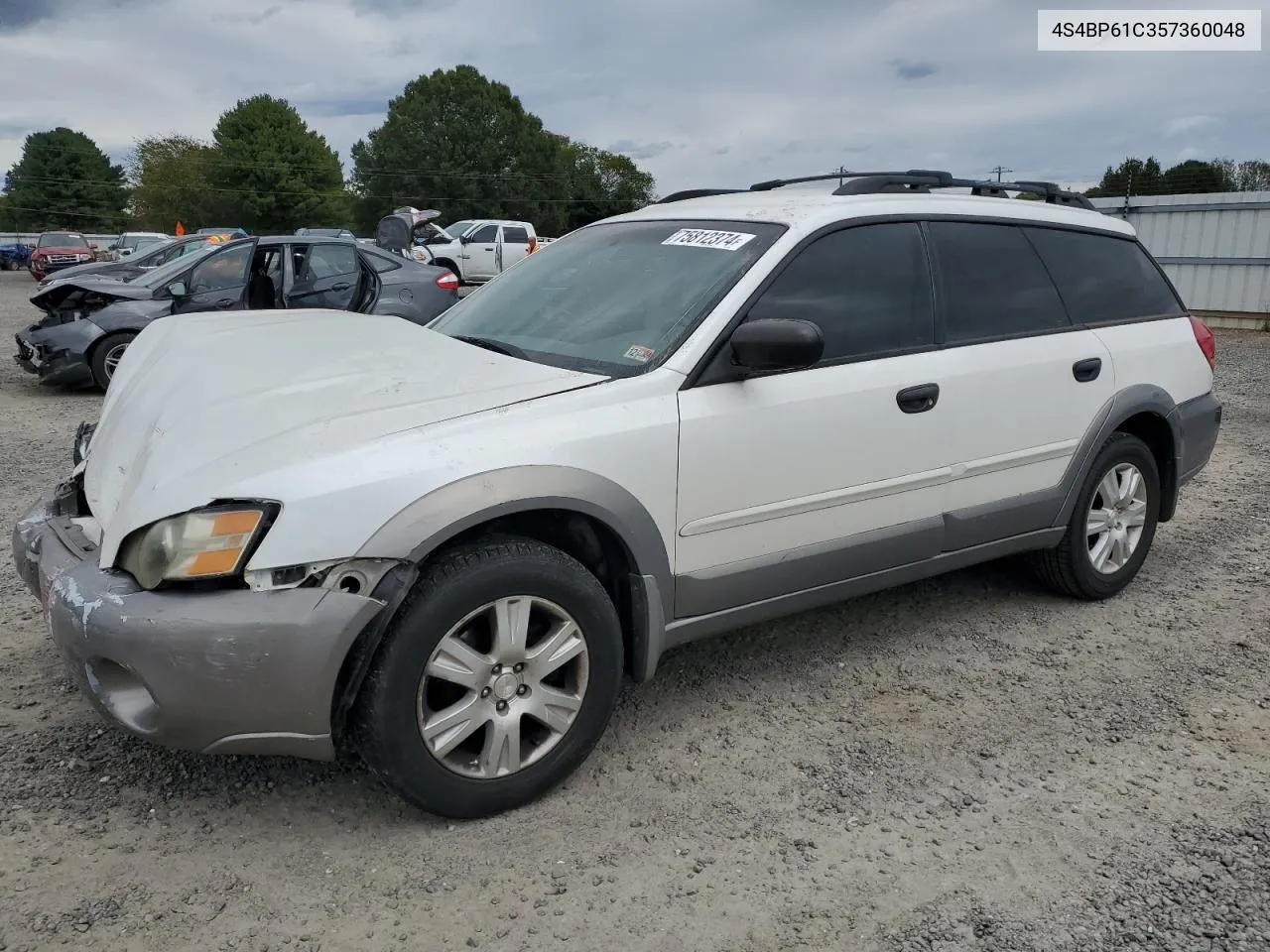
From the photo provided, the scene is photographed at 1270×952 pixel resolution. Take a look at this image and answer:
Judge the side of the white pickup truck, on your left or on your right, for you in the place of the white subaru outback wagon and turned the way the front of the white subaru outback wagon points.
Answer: on your right

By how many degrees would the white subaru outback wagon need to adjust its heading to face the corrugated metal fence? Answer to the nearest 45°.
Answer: approximately 180°

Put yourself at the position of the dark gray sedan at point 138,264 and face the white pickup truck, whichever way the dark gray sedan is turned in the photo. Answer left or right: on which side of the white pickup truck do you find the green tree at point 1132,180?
right

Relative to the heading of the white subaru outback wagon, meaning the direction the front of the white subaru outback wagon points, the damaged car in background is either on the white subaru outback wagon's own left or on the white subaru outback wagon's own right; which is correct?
on the white subaru outback wagon's own right

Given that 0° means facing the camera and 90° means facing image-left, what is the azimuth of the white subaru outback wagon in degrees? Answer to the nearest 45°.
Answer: approximately 45°

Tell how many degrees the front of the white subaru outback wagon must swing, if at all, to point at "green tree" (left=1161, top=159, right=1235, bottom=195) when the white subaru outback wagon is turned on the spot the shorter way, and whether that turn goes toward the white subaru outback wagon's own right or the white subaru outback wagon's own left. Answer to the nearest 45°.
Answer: approximately 180°

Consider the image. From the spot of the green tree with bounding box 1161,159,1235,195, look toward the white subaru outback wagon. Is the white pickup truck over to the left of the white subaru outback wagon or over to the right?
right

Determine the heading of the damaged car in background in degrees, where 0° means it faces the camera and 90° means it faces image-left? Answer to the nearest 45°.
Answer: approximately 90°

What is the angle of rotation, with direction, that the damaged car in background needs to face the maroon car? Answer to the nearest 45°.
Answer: approximately 90° to its right
